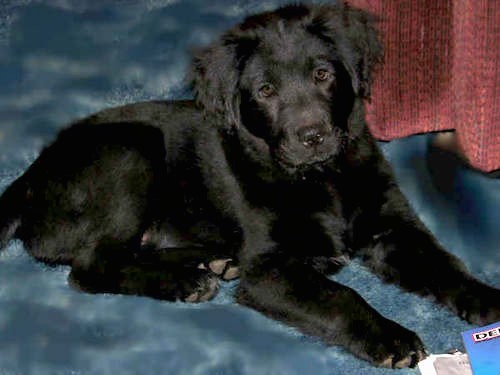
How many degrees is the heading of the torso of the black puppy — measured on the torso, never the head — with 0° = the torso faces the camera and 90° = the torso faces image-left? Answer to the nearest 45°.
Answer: approximately 315°
